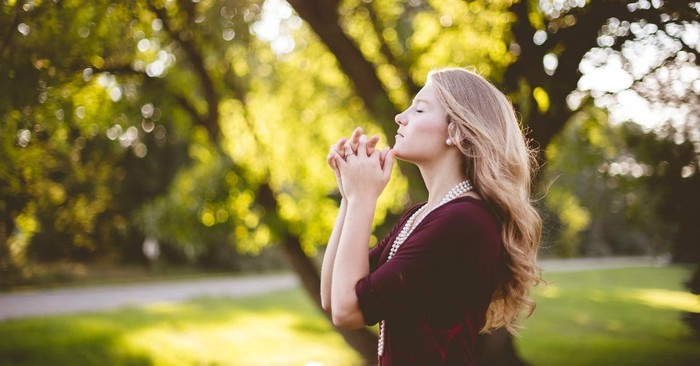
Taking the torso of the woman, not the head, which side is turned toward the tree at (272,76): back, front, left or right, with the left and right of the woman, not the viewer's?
right

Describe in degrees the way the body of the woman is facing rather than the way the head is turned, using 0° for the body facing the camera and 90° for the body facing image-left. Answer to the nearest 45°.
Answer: approximately 90°

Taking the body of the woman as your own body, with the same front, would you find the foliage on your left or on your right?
on your right

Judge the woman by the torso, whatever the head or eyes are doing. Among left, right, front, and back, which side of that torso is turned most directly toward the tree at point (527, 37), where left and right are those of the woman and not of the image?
right

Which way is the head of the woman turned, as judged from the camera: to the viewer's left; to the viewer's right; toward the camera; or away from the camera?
to the viewer's left
